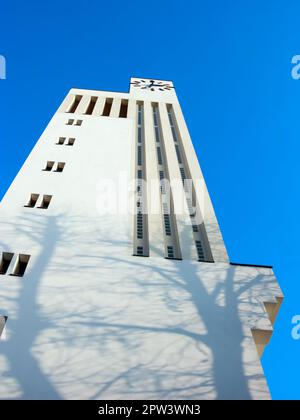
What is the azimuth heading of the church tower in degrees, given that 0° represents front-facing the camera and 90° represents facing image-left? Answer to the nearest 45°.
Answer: approximately 0°
